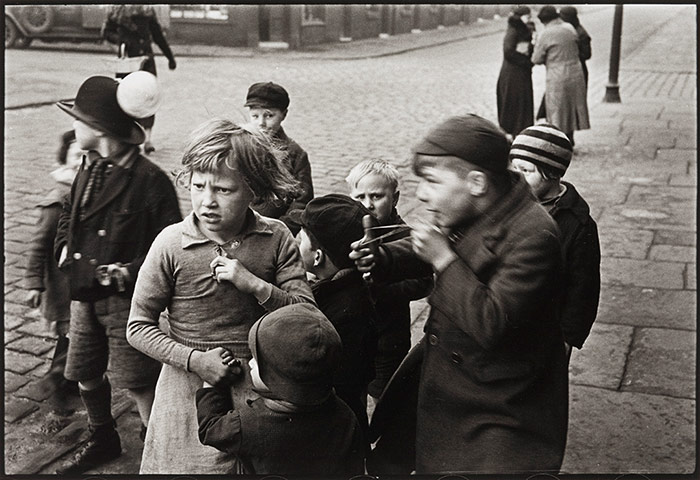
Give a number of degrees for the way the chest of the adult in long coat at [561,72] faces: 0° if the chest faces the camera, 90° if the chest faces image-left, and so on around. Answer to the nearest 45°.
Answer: approximately 135°

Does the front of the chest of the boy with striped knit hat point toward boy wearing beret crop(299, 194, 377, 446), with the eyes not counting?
yes

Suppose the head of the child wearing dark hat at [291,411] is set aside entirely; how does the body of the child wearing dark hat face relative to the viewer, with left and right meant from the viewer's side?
facing away from the viewer and to the left of the viewer

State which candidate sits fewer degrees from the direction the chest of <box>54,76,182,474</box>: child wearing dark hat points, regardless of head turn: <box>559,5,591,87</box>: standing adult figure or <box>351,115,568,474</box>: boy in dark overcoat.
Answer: the boy in dark overcoat

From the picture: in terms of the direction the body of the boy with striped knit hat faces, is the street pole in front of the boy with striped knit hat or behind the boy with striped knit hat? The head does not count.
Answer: behind

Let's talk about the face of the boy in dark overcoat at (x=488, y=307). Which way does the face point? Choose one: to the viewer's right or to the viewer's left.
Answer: to the viewer's left

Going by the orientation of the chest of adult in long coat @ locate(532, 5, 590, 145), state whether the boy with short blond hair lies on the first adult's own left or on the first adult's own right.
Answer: on the first adult's own left

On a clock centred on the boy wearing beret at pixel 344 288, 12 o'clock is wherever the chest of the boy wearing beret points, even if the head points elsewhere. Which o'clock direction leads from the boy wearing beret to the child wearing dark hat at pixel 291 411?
The child wearing dark hat is roughly at 8 o'clock from the boy wearing beret.
